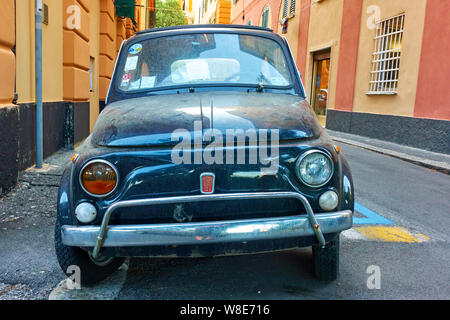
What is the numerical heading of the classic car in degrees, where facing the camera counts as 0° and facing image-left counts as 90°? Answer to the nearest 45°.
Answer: approximately 0°
